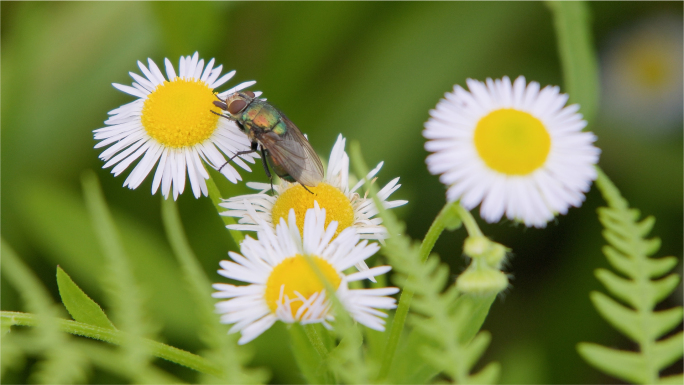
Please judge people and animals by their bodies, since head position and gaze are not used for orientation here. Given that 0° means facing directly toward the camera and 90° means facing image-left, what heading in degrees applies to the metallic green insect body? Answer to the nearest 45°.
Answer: approximately 90°

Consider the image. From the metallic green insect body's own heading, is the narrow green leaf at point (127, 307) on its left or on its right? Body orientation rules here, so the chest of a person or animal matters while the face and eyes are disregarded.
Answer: on its left

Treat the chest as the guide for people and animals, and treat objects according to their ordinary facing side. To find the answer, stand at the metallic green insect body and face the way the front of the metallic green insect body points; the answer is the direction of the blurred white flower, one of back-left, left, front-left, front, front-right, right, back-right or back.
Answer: back-right

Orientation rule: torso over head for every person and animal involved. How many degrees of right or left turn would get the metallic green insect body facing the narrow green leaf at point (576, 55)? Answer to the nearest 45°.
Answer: approximately 180°
